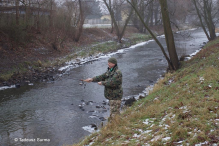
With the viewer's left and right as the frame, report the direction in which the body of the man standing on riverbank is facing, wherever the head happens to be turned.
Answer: facing to the left of the viewer

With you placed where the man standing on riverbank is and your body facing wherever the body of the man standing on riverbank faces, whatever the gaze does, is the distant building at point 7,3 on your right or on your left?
on your right

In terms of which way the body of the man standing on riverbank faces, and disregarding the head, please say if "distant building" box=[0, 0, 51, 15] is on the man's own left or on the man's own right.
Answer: on the man's own right

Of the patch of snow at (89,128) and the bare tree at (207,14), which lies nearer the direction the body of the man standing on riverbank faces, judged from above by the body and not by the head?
the patch of snow

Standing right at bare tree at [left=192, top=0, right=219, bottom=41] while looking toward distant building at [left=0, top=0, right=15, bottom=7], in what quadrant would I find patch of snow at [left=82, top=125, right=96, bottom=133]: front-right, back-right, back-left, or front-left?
front-left

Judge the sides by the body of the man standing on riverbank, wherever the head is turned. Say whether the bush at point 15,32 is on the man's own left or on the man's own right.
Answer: on the man's own right
